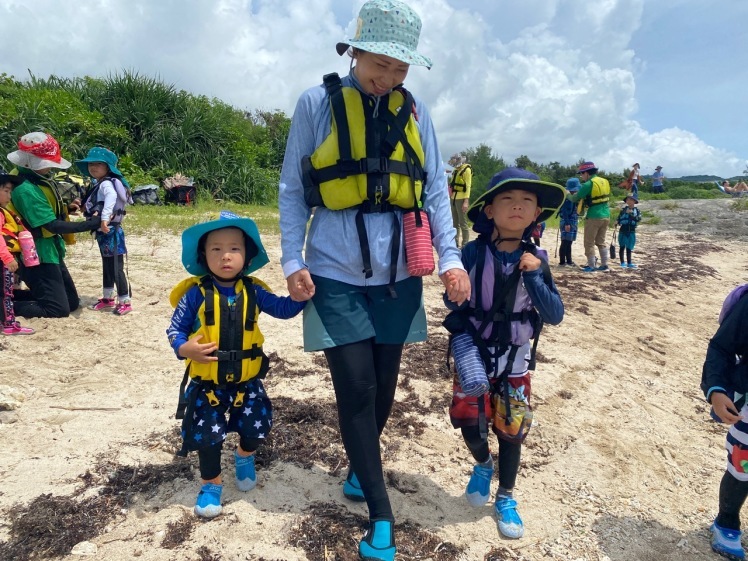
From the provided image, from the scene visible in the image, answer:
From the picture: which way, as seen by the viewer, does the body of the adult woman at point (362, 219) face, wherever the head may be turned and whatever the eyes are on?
toward the camera

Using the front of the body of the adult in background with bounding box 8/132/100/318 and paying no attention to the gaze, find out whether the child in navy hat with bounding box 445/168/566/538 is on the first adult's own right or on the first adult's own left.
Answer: on the first adult's own right

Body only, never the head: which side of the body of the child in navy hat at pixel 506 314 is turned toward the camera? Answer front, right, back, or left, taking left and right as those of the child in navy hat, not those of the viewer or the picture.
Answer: front

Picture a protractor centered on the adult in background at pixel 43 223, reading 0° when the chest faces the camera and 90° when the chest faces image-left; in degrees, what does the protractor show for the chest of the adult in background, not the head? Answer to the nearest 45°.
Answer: approximately 270°

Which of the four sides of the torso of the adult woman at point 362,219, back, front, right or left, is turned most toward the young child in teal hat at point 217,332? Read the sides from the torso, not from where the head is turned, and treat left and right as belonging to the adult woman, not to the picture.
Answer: right

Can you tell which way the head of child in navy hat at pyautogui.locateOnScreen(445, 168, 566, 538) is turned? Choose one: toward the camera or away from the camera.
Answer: toward the camera

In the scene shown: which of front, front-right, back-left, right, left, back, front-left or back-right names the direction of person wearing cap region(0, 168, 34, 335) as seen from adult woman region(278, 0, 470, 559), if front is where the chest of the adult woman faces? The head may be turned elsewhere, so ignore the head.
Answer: back-right

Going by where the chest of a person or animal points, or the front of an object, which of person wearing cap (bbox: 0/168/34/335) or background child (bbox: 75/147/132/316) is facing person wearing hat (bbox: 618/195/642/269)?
person wearing cap (bbox: 0/168/34/335)
